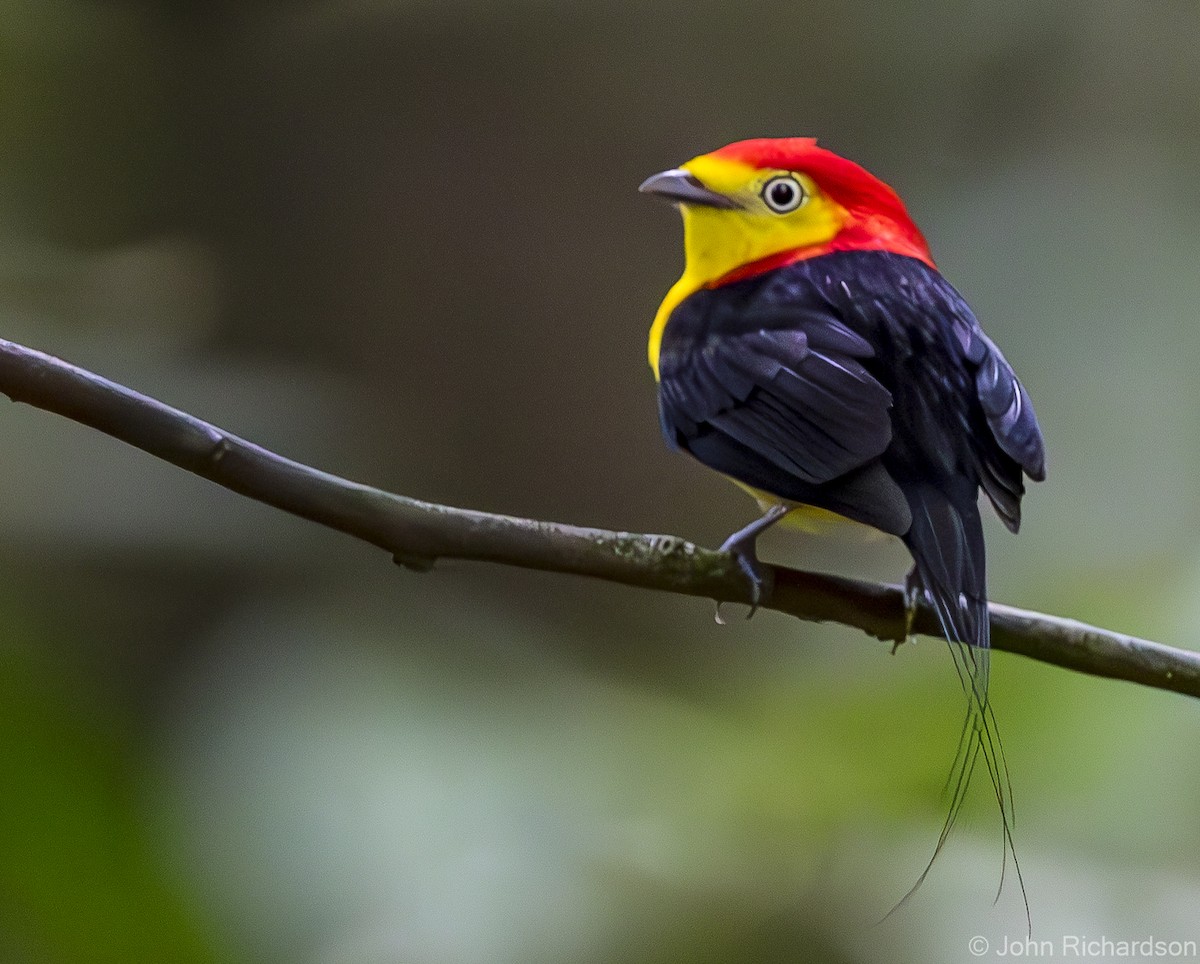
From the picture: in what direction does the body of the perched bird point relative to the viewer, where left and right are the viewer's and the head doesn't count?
facing away from the viewer and to the left of the viewer
